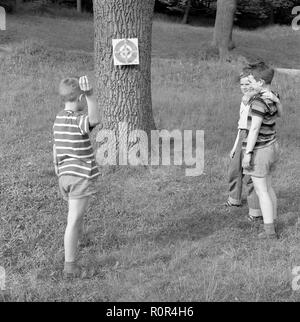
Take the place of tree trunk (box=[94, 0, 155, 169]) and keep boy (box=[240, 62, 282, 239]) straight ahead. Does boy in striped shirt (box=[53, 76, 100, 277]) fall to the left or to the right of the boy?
right

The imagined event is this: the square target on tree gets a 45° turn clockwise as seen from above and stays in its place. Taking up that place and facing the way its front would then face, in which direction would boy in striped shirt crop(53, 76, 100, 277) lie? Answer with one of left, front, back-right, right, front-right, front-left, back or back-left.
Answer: front-left

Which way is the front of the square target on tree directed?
toward the camera

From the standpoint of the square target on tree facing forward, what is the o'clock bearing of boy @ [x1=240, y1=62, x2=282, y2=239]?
The boy is roughly at 11 o'clock from the square target on tree.
